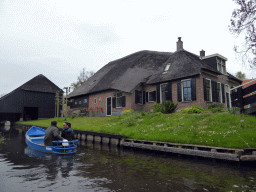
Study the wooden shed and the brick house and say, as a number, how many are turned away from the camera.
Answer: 0

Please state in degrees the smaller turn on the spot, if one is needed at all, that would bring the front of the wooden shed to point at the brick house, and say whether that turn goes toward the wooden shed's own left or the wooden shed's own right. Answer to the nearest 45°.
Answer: approximately 45° to the wooden shed's own left

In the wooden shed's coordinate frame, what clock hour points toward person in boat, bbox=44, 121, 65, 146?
The person in boat is roughly at 12 o'clock from the wooden shed.

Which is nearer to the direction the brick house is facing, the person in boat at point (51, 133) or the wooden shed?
the person in boat

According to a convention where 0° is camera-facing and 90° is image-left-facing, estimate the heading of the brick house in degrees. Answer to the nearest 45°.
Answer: approximately 315°

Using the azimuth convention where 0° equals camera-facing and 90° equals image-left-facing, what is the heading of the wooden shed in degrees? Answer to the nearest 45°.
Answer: approximately 0°

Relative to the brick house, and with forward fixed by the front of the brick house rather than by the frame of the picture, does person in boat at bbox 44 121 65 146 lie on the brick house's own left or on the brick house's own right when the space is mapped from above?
on the brick house's own right
